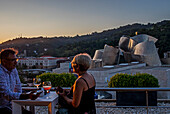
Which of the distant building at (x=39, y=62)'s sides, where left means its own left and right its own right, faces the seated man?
front

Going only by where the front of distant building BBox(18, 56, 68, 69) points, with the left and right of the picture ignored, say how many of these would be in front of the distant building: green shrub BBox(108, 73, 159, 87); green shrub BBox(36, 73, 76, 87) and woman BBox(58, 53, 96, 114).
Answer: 3

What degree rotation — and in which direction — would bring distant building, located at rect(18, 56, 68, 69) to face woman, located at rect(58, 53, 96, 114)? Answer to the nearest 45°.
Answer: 0° — it already faces them

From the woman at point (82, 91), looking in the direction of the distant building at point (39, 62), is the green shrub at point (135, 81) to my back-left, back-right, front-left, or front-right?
front-right

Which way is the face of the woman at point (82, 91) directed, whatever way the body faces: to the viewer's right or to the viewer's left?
to the viewer's left

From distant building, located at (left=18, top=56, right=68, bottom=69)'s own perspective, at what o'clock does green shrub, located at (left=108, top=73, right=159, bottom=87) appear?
The green shrub is roughly at 12 o'clock from the distant building.

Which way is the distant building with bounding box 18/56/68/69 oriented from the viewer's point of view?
toward the camera

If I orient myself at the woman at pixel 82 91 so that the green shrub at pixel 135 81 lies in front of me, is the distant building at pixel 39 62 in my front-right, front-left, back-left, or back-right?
front-left

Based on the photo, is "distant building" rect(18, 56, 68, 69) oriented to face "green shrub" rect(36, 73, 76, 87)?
yes
